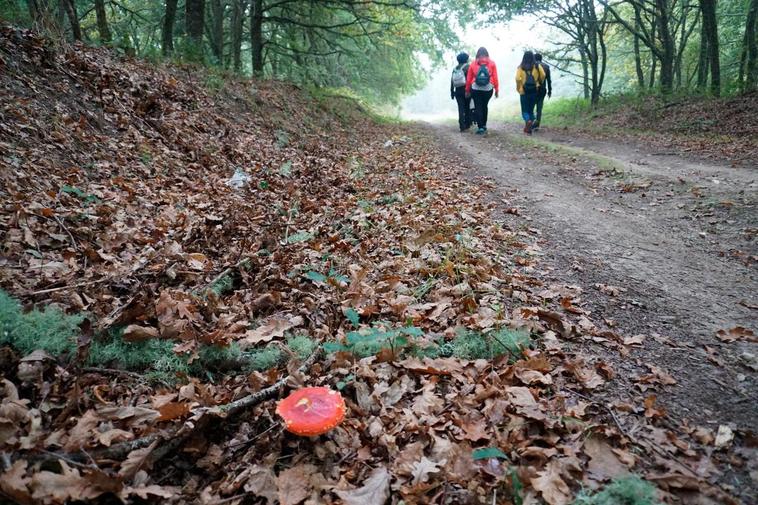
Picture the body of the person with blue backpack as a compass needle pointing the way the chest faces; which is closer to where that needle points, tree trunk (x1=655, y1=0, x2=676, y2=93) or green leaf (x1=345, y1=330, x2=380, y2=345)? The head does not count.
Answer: the tree trunk

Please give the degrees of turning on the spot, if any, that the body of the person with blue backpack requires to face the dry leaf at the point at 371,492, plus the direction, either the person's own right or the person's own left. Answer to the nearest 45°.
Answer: approximately 180°

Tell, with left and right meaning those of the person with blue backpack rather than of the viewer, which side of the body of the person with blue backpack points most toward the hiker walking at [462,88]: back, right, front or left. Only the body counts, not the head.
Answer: left

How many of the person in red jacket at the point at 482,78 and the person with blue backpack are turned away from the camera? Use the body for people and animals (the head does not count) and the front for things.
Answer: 2

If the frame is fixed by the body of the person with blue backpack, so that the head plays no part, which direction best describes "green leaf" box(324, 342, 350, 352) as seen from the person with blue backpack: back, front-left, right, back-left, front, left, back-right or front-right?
back

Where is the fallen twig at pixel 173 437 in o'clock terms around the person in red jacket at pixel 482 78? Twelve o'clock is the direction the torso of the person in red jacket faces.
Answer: The fallen twig is roughly at 6 o'clock from the person in red jacket.

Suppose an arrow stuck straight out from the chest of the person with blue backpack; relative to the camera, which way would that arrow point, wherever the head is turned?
away from the camera

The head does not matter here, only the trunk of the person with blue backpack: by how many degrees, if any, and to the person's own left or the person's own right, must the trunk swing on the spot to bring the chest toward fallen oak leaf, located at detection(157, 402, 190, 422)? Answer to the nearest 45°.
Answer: approximately 180°

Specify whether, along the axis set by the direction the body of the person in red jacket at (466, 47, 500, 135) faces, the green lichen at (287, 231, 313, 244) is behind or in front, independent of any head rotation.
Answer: behind

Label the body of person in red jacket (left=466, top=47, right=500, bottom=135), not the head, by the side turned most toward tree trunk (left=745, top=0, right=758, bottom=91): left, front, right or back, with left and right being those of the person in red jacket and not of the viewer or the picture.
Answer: right

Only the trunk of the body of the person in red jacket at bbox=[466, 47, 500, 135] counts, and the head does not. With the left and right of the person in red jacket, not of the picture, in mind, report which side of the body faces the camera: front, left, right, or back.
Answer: back

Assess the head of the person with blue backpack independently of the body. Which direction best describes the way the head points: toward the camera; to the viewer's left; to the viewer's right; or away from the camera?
away from the camera

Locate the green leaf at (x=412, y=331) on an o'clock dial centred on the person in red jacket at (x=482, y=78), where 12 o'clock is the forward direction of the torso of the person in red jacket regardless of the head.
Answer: The green leaf is roughly at 6 o'clock from the person in red jacket.

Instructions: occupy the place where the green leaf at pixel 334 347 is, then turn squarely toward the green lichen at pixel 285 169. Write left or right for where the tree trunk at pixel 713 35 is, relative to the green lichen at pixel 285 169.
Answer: right
